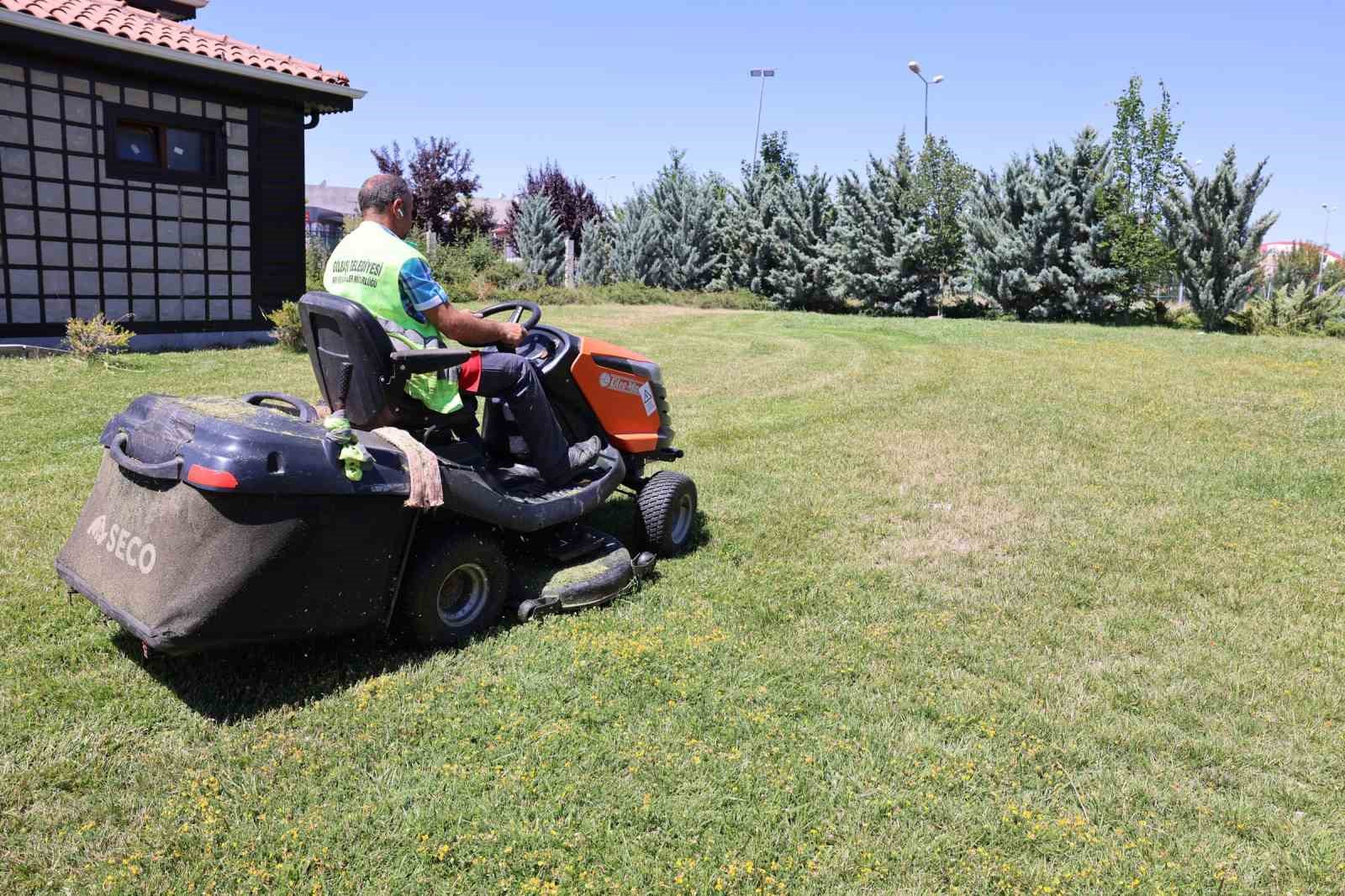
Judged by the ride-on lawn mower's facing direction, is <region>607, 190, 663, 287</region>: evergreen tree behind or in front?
in front

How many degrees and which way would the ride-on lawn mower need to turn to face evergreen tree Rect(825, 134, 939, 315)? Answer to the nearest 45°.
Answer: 0° — it already faces it

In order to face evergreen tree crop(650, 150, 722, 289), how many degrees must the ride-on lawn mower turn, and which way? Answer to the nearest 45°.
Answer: approximately 45° to its left

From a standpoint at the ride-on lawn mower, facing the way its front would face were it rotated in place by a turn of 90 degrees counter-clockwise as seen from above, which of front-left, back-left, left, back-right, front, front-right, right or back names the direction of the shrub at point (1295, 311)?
right

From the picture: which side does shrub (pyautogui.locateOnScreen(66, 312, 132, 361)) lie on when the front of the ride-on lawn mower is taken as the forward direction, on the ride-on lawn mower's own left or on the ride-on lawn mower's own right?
on the ride-on lawn mower's own left

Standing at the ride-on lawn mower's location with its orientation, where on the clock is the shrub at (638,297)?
The shrub is roughly at 11 o'clock from the ride-on lawn mower.

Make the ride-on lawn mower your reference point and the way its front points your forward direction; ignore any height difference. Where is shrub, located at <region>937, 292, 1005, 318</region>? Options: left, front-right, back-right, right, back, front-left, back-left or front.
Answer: front

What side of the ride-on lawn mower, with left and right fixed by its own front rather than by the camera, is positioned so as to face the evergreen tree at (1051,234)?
front

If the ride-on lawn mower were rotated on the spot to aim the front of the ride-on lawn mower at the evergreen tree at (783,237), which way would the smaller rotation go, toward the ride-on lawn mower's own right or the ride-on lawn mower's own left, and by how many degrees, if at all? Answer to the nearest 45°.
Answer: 0° — it already faces it

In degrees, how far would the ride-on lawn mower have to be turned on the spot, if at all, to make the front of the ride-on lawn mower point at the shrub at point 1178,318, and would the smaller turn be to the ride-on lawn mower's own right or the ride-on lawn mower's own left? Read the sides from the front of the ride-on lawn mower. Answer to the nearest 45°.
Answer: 0° — it already faces it

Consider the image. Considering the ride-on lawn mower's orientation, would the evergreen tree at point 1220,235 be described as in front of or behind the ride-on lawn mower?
in front

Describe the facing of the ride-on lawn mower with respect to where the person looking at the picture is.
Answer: facing away from the viewer and to the right of the viewer

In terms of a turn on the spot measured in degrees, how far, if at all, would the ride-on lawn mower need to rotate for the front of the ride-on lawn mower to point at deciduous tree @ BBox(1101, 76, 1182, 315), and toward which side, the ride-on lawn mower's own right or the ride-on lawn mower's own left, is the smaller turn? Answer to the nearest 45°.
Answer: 0° — it already faces it

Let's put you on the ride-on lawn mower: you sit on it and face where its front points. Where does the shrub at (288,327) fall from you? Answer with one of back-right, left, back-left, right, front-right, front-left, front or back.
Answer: front-left

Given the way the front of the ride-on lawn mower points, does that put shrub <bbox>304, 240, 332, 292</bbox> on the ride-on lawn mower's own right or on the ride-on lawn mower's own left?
on the ride-on lawn mower's own left

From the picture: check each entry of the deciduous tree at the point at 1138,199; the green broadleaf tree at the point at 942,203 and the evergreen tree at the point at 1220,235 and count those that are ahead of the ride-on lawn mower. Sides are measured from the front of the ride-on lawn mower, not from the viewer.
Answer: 3

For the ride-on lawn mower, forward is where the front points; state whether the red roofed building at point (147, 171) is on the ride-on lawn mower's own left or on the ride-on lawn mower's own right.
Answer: on the ride-on lawn mower's own left
